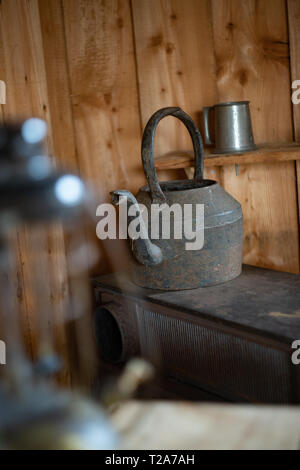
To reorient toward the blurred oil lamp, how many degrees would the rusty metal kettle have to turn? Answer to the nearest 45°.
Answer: approximately 45° to its left

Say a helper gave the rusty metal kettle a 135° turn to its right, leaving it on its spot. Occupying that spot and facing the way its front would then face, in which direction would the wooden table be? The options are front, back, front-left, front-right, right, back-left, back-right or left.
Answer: back

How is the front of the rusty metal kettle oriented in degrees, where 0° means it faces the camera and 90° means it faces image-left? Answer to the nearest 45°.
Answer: approximately 45°
